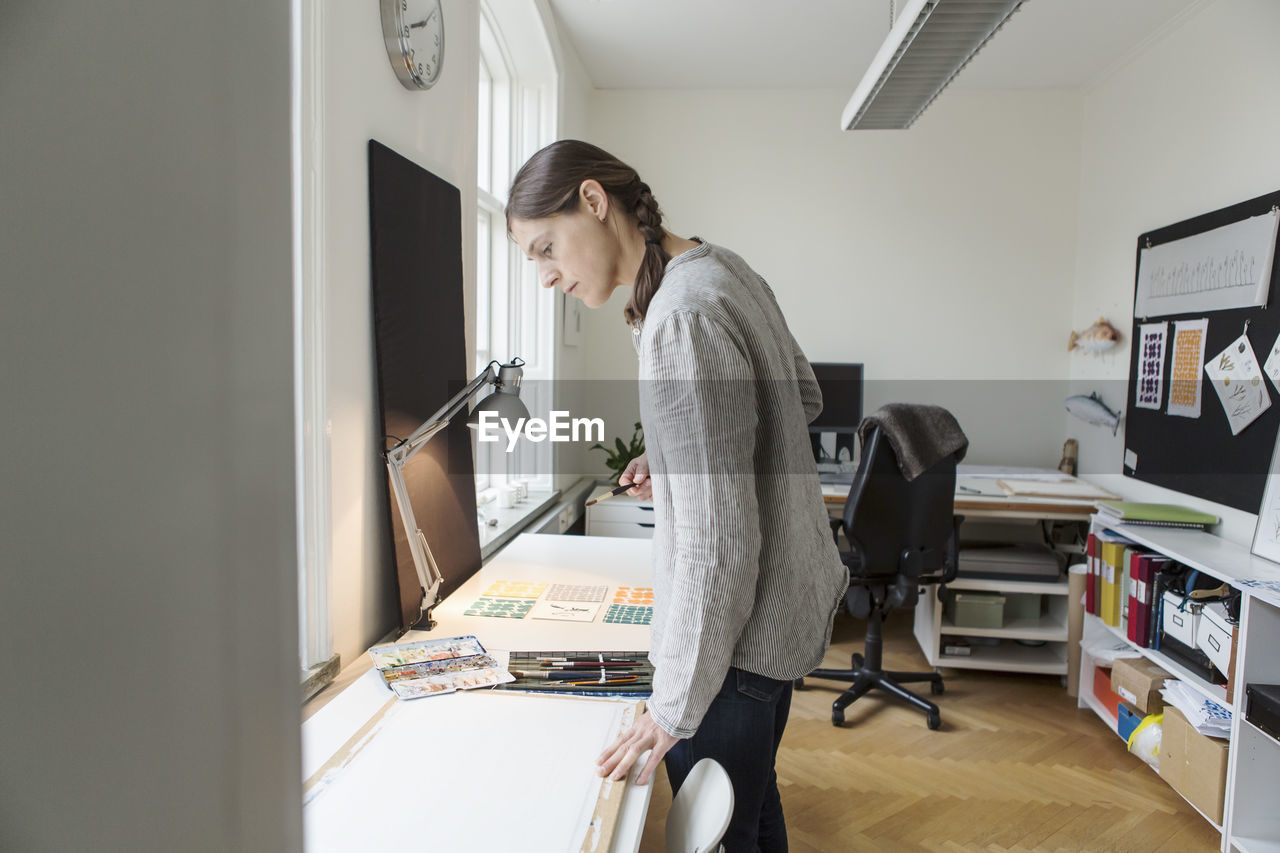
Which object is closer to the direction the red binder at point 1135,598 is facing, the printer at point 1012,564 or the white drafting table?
the white drafting table

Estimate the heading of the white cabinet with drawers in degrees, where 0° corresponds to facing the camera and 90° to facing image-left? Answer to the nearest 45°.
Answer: approximately 0°

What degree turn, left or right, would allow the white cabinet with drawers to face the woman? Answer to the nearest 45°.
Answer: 0° — it already faces them

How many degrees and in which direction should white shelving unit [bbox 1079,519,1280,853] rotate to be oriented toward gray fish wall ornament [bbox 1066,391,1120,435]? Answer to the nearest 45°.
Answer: approximately 135° to its right

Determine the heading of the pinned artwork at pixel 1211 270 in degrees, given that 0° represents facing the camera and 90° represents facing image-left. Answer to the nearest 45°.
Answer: approximately 45°

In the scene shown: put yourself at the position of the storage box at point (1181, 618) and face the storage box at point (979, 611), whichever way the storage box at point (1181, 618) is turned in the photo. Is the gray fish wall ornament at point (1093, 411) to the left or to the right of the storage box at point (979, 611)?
right
